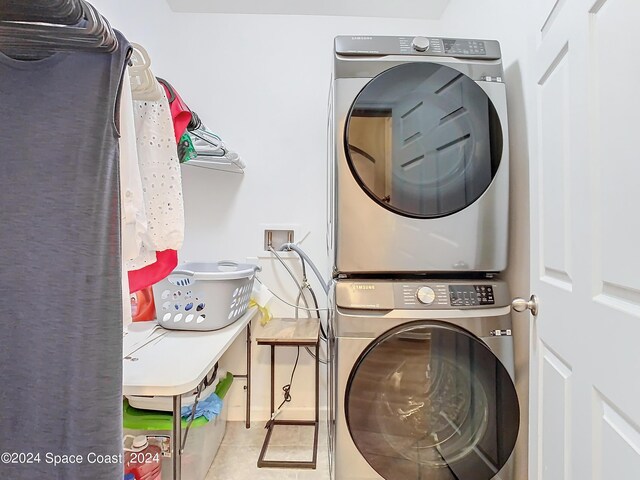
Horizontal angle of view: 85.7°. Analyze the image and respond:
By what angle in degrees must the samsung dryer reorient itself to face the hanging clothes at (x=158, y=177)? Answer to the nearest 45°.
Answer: approximately 45° to its right

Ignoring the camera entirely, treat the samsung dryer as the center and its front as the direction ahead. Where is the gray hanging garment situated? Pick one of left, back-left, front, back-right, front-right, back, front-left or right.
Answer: front-right

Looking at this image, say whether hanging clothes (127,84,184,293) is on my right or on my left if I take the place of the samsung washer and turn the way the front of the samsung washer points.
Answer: on my right

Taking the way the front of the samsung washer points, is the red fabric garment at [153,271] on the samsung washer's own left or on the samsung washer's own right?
on the samsung washer's own right

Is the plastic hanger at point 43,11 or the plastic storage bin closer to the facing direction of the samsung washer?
the plastic hanger

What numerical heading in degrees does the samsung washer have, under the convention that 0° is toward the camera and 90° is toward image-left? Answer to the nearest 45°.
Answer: approximately 0°

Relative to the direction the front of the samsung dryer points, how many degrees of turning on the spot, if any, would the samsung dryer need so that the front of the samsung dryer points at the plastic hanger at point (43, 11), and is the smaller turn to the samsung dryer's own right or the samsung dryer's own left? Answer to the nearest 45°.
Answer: approximately 45° to the samsung dryer's own right

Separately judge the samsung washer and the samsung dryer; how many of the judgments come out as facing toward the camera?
2

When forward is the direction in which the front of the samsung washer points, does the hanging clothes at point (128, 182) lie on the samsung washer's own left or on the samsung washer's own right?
on the samsung washer's own right

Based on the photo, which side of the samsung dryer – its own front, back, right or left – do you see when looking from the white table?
right
